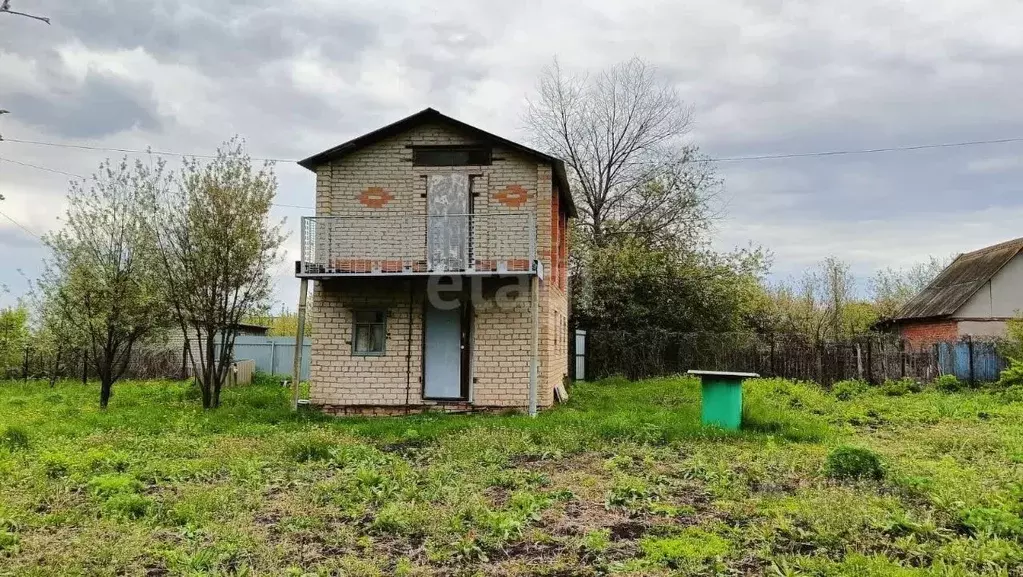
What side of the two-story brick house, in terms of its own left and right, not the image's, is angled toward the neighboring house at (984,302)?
left

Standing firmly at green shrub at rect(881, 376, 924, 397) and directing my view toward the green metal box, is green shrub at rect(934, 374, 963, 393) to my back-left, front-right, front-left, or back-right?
back-left

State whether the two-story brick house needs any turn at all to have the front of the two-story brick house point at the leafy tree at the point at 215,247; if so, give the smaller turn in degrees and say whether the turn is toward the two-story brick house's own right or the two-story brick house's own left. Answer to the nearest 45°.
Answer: approximately 90° to the two-story brick house's own right

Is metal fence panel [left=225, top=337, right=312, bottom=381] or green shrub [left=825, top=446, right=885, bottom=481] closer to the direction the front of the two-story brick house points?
the green shrub

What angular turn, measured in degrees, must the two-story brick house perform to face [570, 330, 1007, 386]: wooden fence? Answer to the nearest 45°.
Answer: approximately 135° to its left

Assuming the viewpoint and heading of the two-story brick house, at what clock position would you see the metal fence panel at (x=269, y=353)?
The metal fence panel is roughly at 5 o'clock from the two-story brick house.

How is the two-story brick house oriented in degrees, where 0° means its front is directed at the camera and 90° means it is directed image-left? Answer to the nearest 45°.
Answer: approximately 0°

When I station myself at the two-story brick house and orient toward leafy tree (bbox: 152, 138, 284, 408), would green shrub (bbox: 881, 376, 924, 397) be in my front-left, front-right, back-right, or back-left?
back-right

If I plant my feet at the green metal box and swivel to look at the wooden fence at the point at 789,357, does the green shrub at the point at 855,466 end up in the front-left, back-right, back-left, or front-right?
back-right

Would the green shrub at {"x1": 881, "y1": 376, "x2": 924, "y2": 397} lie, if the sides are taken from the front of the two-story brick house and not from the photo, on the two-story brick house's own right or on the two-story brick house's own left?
on the two-story brick house's own left

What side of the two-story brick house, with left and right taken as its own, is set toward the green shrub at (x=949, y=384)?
left

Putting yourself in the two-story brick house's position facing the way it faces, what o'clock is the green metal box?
The green metal box is roughly at 10 o'clock from the two-story brick house.
